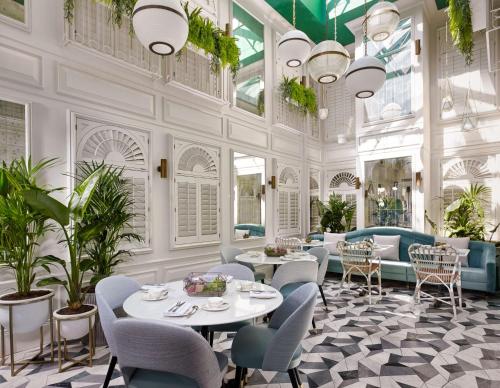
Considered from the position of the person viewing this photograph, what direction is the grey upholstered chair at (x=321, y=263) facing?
facing to the left of the viewer

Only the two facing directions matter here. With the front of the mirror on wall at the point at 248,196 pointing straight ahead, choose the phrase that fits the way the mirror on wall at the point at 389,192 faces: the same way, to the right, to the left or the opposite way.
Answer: to the right

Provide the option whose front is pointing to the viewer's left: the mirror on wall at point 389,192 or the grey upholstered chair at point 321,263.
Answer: the grey upholstered chair

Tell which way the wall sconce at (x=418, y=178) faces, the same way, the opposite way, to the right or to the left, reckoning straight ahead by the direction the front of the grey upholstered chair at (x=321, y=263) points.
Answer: to the left

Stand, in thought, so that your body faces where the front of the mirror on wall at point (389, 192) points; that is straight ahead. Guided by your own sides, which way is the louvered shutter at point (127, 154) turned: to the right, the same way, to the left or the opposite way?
to the left

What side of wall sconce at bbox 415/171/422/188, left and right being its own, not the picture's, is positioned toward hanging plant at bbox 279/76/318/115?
right

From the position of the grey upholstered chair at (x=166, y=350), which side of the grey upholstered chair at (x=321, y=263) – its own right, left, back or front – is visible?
left

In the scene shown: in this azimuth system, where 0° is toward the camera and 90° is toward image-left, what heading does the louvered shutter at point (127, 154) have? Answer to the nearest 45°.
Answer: approximately 315°

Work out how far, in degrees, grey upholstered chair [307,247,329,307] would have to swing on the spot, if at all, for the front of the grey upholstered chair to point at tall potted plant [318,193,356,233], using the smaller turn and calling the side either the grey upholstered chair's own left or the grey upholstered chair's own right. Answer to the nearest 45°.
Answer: approximately 90° to the grey upholstered chair's own right

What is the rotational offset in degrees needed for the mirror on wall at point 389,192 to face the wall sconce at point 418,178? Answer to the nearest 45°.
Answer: approximately 45° to its left

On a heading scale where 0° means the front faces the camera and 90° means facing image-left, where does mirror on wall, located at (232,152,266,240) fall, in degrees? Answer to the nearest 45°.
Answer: approximately 315°
